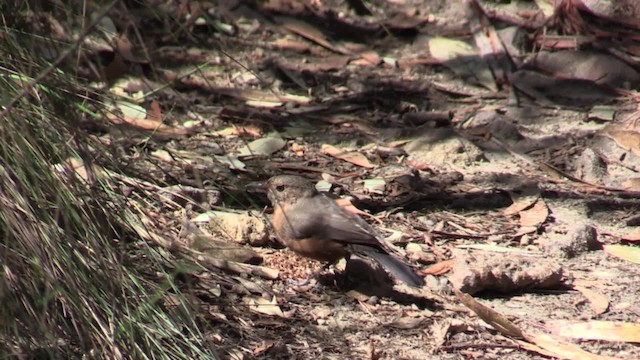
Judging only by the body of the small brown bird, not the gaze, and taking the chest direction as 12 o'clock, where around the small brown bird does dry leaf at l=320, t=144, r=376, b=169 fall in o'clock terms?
The dry leaf is roughly at 3 o'clock from the small brown bird.

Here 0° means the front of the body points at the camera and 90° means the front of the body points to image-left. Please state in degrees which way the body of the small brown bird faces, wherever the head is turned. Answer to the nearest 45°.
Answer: approximately 90°

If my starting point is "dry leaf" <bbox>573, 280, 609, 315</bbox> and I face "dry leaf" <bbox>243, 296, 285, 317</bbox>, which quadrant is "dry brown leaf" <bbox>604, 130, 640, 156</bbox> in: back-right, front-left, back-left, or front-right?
back-right

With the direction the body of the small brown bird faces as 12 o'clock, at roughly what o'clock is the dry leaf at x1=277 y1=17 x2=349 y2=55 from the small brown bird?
The dry leaf is roughly at 3 o'clock from the small brown bird.

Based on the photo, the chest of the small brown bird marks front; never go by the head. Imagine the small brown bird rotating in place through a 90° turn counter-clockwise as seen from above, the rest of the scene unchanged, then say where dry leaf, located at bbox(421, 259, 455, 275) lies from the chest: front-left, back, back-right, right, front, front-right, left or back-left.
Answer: left

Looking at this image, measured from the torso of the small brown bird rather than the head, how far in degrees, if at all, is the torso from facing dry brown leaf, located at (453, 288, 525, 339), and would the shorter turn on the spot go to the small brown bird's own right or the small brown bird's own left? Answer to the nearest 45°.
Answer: approximately 135° to the small brown bird's own left

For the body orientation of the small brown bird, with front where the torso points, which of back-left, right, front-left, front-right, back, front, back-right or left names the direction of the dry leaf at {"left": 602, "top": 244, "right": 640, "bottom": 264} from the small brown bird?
back

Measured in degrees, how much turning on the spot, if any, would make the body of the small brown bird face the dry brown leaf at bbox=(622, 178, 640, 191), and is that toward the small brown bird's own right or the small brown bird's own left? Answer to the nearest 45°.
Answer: approximately 135° to the small brown bird's own right

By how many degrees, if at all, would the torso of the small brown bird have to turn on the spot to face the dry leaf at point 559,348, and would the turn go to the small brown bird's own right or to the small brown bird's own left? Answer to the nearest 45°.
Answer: approximately 135° to the small brown bird's own left

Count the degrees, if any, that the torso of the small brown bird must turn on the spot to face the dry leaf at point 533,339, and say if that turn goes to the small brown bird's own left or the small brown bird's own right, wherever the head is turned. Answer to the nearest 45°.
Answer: approximately 135° to the small brown bird's own left

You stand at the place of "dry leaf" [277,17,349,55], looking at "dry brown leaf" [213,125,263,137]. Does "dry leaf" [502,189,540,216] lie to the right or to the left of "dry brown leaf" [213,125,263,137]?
left

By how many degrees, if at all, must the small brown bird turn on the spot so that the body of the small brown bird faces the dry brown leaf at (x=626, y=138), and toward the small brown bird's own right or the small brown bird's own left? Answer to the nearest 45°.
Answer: approximately 135° to the small brown bird's own right
